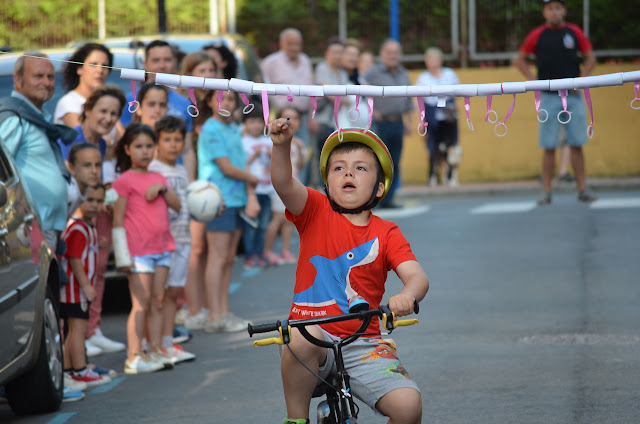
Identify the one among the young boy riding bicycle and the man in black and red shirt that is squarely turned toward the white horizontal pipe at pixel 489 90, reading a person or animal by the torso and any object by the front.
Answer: the man in black and red shirt

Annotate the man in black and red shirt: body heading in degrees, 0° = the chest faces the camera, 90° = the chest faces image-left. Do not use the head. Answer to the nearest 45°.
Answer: approximately 0°

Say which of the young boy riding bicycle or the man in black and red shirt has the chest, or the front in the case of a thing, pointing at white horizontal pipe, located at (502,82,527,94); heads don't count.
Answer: the man in black and red shirt

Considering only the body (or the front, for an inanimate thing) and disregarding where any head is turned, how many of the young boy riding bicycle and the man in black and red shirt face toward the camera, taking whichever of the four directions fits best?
2

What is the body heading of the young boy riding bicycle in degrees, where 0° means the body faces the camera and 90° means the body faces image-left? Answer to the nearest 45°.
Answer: approximately 0°

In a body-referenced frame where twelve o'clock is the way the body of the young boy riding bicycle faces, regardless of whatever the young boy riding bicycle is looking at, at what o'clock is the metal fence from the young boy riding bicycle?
The metal fence is roughly at 6 o'clock from the young boy riding bicycle.

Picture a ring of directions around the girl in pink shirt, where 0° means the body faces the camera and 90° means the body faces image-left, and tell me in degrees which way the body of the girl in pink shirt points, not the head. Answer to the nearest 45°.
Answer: approximately 315°

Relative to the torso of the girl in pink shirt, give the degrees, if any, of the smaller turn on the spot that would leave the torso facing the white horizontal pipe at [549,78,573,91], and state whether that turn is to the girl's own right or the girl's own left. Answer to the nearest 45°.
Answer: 0° — they already face it

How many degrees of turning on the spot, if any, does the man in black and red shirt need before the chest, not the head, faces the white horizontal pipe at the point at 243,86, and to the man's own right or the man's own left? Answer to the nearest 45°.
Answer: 0° — they already face it
